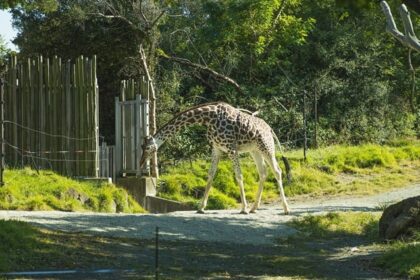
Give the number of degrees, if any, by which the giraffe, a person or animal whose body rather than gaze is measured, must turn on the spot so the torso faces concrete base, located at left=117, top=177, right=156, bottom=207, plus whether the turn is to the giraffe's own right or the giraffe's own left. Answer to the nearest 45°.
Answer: approximately 45° to the giraffe's own right

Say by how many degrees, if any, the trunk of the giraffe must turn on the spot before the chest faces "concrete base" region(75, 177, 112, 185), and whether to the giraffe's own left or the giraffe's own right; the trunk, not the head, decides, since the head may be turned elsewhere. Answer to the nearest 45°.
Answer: approximately 45° to the giraffe's own right

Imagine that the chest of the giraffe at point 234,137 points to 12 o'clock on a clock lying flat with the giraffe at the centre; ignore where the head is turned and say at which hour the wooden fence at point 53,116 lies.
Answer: The wooden fence is roughly at 1 o'clock from the giraffe.

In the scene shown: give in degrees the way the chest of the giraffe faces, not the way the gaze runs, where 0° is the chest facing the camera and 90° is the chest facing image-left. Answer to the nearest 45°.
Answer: approximately 90°

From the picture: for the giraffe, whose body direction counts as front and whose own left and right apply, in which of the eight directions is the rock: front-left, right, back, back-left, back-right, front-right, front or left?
back-left

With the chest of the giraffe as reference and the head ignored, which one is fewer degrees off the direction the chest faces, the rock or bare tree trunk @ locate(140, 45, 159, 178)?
the bare tree trunk

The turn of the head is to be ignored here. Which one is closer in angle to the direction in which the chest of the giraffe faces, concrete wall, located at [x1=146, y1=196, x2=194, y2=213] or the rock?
the concrete wall

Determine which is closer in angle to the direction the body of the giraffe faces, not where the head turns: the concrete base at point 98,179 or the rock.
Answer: the concrete base

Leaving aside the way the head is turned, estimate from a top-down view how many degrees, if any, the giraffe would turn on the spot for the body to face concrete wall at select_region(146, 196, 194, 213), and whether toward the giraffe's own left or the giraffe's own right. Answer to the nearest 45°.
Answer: approximately 45° to the giraffe's own right
